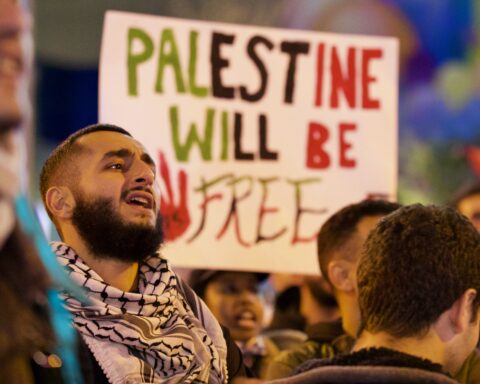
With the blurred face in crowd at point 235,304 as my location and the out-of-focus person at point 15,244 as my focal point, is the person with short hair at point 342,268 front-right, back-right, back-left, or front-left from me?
front-left

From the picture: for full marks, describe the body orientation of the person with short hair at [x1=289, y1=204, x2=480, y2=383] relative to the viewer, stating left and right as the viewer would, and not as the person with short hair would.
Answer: facing away from the viewer and to the right of the viewer

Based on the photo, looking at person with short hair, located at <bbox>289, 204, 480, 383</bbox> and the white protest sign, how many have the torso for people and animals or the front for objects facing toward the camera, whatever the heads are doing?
1

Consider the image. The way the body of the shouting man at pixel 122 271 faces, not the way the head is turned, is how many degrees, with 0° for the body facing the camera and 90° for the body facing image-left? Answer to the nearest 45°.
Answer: approximately 315°

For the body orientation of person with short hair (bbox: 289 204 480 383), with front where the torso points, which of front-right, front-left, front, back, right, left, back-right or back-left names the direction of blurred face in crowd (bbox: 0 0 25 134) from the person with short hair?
back

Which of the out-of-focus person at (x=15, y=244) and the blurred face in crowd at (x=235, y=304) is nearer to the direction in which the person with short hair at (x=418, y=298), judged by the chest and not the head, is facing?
the blurred face in crowd

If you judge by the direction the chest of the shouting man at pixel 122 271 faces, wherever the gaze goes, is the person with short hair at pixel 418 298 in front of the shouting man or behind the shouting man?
in front

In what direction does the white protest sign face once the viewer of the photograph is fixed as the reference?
facing the viewer

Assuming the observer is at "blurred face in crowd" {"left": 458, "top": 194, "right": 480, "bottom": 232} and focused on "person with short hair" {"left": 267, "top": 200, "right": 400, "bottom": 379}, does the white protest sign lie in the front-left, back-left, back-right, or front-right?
front-right

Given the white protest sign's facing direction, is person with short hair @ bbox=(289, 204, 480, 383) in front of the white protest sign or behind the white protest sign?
in front

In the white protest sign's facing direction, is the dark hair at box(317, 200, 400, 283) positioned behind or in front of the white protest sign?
in front

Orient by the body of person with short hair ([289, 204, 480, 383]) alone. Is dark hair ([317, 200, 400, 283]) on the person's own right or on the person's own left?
on the person's own left

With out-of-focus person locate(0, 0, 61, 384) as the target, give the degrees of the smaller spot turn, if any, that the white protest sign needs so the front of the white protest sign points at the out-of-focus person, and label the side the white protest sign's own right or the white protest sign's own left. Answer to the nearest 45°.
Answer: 0° — it already faces them

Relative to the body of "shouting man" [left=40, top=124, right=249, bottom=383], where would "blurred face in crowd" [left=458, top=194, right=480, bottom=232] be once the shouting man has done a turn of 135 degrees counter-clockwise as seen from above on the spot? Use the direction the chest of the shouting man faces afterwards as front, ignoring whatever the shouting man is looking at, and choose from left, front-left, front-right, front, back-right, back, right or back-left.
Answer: front-right
